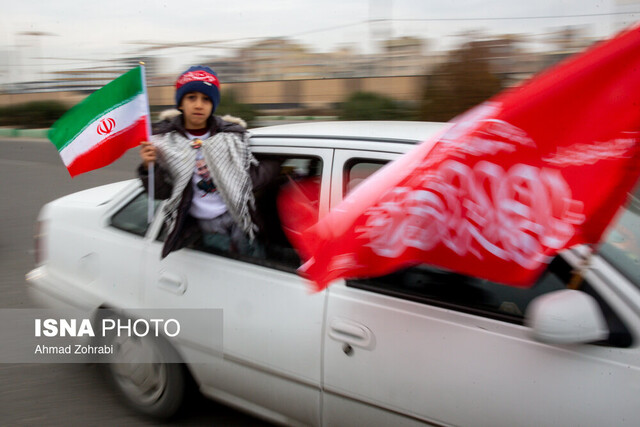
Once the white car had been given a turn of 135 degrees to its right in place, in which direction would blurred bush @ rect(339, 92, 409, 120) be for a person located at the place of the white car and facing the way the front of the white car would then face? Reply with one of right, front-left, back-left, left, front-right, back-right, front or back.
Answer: right

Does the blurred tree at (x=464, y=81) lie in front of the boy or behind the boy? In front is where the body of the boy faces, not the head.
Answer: behind

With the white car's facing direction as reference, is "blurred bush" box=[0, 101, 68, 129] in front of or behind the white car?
behind

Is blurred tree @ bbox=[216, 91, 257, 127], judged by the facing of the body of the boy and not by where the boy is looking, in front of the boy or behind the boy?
behind

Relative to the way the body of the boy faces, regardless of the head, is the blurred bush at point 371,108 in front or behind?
behind

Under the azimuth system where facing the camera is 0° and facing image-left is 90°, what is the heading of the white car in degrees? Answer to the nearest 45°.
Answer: approximately 315°

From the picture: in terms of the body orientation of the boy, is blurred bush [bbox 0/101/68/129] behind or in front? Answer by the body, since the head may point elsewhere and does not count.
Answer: behind

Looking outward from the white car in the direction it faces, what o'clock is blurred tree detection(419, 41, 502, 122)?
The blurred tree is roughly at 8 o'clock from the white car.
